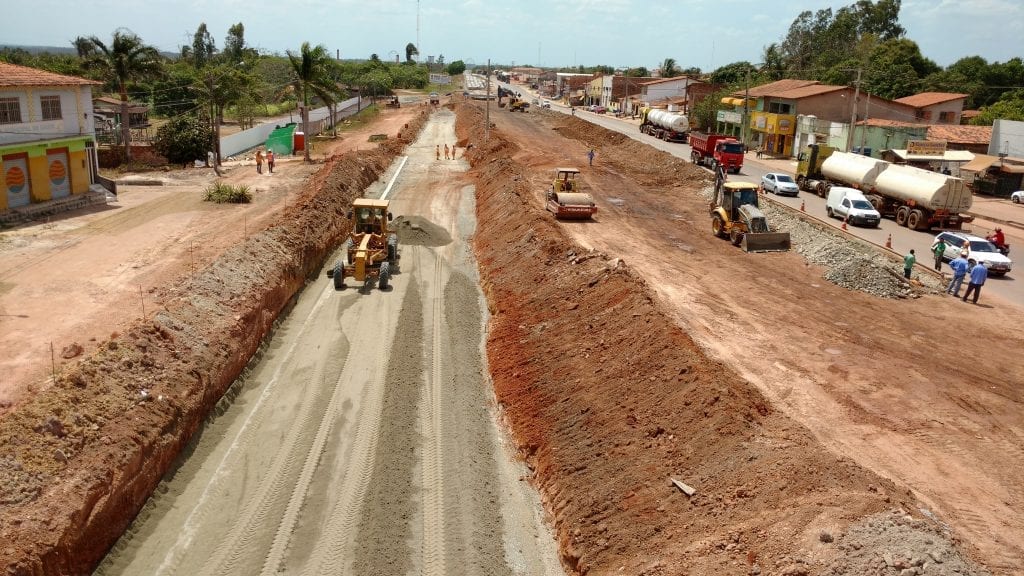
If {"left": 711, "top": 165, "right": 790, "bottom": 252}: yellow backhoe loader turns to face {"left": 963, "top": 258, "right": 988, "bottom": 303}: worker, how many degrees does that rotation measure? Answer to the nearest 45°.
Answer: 0° — it already faces them

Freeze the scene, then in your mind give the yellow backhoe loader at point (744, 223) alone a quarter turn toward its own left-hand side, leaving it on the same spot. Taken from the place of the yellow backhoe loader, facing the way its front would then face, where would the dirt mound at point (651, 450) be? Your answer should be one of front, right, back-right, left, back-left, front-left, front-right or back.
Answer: back-right

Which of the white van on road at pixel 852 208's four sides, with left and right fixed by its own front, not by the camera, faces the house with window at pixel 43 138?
right

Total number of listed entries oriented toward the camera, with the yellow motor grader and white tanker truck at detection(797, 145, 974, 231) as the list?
1

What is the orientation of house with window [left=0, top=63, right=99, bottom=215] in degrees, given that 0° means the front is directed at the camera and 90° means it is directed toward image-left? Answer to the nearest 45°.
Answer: approximately 315°

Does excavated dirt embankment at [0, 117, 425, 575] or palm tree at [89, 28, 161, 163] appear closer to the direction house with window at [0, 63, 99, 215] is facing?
the excavated dirt embankment

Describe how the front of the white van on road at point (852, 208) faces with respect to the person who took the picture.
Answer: facing the viewer and to the right of the viewer

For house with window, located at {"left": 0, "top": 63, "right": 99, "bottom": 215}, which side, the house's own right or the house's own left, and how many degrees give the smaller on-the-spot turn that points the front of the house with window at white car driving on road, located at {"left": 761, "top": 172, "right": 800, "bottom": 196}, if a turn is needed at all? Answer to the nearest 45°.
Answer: approximately 45° to the house's own left

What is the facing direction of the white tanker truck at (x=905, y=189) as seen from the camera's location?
facing away from the viewer and to the left of the viewer

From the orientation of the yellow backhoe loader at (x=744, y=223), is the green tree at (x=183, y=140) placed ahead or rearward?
rearward

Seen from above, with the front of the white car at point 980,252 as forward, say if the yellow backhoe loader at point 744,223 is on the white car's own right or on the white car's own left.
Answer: on the white car's own right

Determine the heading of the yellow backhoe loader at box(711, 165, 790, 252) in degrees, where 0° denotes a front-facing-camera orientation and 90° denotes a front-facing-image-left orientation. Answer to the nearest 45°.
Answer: approximately 315°
